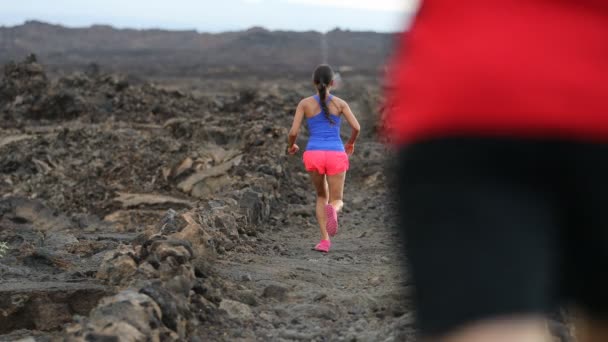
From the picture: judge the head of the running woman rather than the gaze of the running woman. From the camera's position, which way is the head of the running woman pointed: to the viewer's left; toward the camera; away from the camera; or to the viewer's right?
away from the camera

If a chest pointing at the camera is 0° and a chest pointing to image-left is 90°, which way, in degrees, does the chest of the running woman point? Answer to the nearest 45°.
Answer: approximately 180°

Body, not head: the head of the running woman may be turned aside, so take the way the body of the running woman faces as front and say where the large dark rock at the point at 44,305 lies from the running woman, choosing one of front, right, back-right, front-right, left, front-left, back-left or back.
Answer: back-left

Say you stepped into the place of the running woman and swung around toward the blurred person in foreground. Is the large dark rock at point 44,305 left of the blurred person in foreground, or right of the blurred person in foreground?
right

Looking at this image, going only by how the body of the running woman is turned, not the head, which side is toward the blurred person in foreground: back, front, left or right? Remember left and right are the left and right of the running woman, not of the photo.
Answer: back
